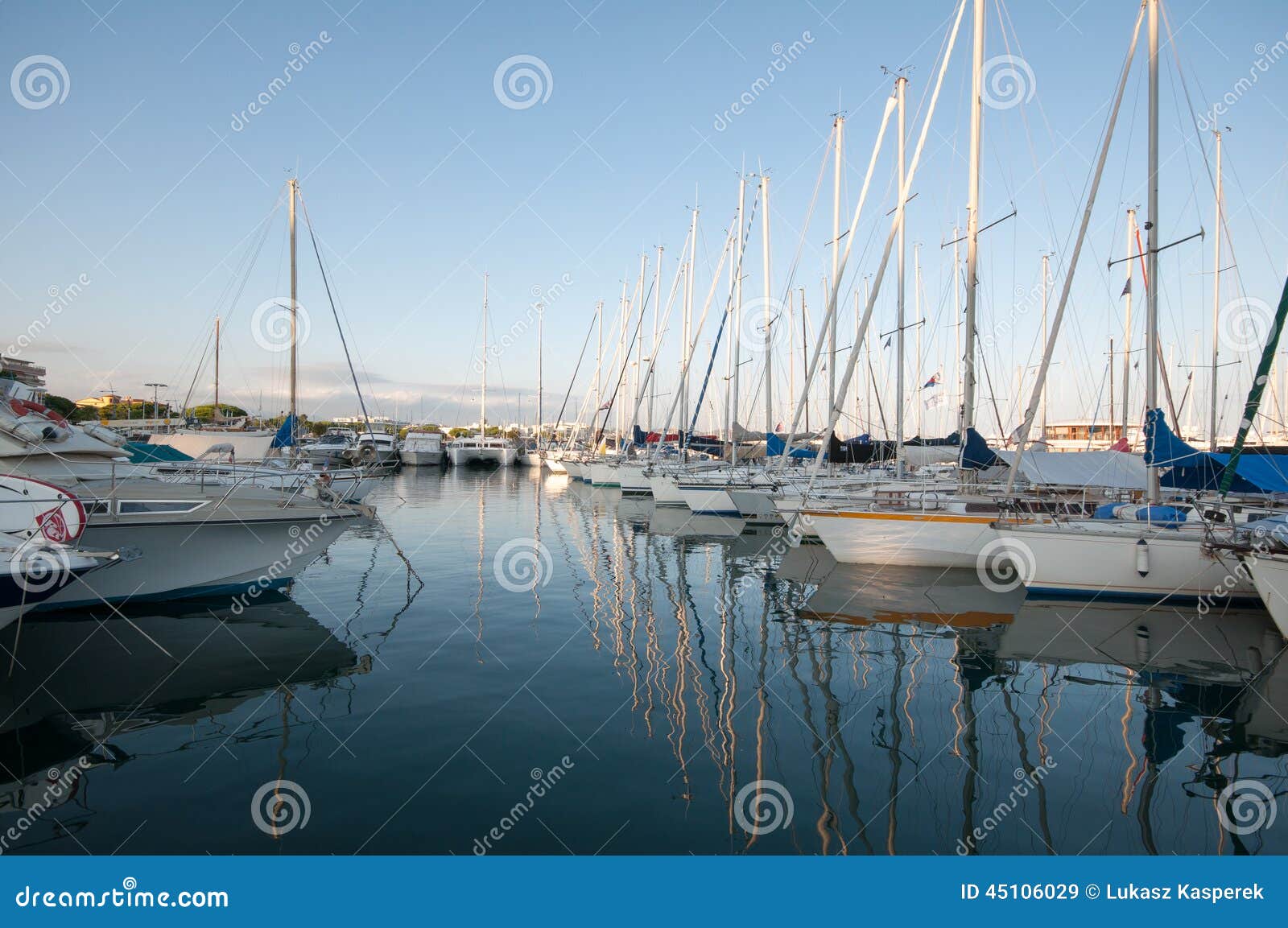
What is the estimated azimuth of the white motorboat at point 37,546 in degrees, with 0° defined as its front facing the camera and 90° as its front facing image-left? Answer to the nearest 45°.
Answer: approximately 270°
